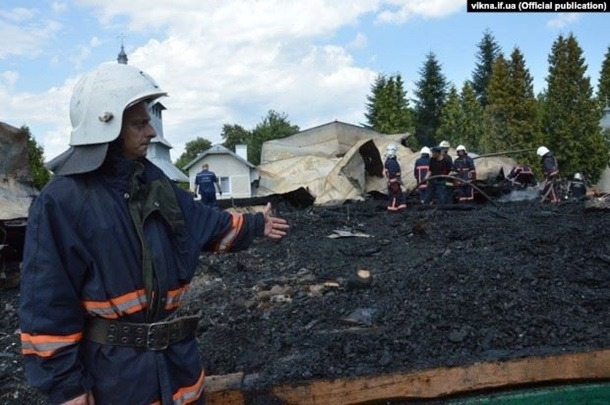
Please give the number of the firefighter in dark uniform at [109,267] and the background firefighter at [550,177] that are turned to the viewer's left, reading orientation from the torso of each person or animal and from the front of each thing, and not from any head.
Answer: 1

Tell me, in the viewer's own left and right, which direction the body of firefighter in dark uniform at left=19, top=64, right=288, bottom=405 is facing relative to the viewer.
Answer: facing the viewer and to the right of the viewer

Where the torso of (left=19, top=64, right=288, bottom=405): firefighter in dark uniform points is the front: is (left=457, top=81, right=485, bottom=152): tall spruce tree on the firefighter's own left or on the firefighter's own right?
on the firefighter's own left

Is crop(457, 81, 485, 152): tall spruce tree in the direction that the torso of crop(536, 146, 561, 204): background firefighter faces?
no

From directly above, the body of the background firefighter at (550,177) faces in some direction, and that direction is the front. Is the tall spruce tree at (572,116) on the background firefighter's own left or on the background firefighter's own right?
on the background firefighter's own right

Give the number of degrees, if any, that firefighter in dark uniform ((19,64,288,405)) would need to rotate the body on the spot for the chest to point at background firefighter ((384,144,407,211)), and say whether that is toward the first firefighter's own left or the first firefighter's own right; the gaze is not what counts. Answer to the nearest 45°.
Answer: approximately 90° to the first firefighter's own left

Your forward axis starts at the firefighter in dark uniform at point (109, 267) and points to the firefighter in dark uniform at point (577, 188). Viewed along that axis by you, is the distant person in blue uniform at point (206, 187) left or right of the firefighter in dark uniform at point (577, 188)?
left

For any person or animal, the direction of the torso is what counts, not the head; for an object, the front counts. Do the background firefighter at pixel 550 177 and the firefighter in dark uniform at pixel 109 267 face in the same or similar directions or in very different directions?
very different directions

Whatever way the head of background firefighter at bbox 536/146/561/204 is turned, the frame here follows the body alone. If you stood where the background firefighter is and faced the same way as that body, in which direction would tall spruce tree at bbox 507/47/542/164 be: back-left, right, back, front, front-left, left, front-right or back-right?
right

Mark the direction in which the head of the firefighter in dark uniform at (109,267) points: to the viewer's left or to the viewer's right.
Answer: to the viewer's right

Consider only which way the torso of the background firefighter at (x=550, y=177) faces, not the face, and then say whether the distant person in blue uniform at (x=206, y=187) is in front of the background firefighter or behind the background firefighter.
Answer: in front

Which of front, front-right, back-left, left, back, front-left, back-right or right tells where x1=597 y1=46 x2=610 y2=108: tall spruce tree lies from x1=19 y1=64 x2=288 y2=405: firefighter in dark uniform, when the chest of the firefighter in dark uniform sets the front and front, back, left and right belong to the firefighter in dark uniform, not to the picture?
left

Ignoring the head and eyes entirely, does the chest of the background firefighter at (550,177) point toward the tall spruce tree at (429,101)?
no

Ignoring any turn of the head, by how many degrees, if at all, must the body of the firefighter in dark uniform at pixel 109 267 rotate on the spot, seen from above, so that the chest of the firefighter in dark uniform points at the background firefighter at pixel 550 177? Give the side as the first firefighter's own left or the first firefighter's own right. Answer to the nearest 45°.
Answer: approximately 90° to the first firefighter's own left

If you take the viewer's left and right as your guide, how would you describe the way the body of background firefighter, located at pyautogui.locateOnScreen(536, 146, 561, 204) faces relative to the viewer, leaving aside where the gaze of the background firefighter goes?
facing to the left of the viewer
